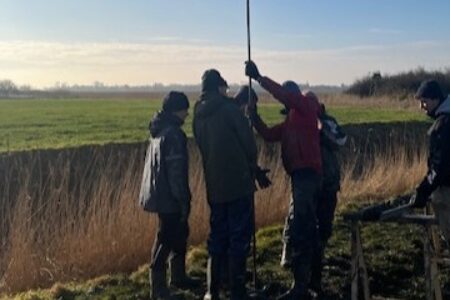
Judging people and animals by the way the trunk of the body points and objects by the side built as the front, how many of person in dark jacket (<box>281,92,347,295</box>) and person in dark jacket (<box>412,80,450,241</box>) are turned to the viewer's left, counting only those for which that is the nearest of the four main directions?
2

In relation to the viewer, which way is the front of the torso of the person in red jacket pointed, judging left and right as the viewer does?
facing to the left of the viewer

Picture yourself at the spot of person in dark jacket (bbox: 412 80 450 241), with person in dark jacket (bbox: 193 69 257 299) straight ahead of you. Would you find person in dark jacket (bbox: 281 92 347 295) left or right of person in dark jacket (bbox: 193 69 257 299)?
right

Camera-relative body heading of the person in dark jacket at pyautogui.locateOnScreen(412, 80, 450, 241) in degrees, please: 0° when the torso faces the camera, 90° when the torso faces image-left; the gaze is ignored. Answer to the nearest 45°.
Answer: approximately 90°

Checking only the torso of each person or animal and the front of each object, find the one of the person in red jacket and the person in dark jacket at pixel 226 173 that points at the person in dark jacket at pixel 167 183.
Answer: the person in red jacket

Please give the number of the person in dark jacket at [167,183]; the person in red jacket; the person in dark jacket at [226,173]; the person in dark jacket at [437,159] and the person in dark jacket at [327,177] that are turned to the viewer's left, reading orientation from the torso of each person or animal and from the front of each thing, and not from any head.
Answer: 3

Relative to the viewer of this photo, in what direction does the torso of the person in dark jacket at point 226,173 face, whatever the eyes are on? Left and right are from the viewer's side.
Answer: facing away from the viewer and to the right of the viewer

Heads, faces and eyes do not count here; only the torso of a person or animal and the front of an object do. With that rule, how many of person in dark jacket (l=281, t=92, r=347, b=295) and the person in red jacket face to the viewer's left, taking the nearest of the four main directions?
2
